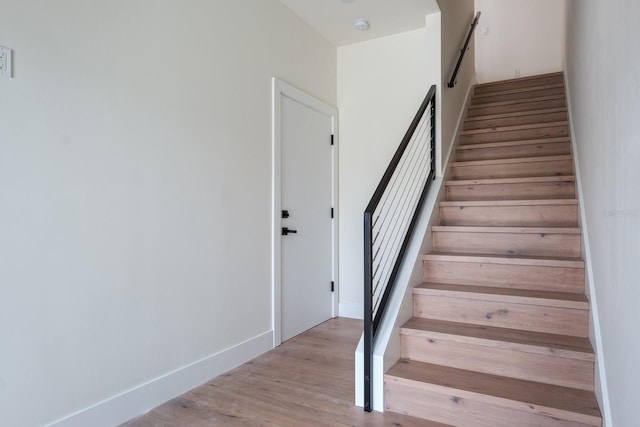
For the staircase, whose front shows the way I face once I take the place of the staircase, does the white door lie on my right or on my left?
on my right

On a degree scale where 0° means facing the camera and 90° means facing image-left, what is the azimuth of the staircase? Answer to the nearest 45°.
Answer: approximately 0°
